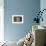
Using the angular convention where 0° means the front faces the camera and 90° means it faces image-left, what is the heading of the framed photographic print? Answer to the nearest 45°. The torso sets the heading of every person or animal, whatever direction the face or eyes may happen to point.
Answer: approximately 0°
